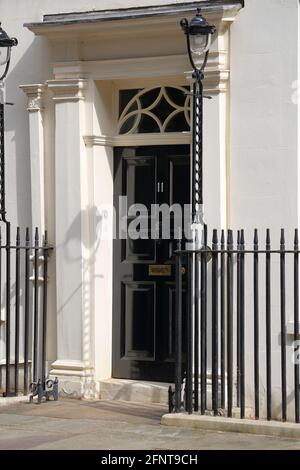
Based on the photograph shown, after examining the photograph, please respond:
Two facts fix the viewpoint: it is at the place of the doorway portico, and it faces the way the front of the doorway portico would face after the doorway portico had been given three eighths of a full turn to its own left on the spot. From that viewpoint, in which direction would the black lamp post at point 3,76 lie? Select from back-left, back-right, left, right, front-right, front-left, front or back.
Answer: back

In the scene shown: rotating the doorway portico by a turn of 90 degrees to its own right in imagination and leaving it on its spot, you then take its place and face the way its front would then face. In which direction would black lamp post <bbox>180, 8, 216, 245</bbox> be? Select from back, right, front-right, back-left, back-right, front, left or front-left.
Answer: back

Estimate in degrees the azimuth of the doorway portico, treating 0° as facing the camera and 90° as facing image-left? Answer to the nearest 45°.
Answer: approximately 45°
